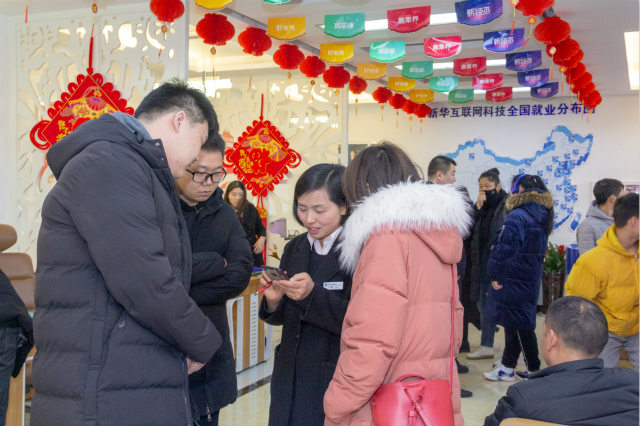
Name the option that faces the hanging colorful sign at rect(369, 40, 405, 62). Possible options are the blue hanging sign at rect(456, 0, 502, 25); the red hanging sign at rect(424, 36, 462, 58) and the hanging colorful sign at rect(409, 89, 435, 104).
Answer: the hanging colorful sign at rect(409, 89, 435, 104)

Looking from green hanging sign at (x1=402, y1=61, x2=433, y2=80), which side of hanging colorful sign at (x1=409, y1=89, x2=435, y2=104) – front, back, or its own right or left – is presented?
front

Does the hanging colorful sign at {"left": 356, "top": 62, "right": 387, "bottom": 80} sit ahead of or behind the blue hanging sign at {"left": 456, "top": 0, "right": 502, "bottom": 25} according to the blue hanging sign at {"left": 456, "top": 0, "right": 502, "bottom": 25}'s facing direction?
behind

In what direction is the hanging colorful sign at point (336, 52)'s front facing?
toward the camera

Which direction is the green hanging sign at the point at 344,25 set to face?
toward the camera

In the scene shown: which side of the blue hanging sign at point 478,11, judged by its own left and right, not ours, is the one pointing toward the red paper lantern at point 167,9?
right

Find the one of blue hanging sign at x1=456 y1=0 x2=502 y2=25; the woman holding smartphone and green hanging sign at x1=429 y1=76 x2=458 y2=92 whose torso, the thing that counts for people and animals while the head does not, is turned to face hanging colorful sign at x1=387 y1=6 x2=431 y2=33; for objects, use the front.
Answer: the green hanging sign

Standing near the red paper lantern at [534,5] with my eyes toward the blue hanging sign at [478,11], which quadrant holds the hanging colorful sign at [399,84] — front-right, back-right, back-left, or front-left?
front-right

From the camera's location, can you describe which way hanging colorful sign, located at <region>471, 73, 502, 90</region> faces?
facing the viewer

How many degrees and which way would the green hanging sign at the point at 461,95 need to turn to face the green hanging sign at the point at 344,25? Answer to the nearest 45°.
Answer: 0° — it already faces it

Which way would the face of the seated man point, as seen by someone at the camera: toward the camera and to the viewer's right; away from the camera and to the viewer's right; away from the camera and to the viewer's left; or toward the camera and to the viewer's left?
away from the camera and to the viewer's left

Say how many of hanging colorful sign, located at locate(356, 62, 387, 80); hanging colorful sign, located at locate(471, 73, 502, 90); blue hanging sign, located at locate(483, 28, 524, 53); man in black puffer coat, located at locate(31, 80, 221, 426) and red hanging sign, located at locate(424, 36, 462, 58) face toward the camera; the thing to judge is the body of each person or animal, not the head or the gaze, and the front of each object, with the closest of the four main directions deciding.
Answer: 4

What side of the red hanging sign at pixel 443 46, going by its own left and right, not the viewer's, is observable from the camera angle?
front

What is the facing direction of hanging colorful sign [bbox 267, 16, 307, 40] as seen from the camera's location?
facing the viewer

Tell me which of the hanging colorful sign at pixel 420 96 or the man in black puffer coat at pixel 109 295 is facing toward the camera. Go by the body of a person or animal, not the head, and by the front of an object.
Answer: the hanging colorful sign

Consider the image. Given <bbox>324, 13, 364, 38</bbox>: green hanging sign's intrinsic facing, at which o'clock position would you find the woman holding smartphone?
The woman holding smartphone is roughly at 12 o'clock from the green hanging sign.

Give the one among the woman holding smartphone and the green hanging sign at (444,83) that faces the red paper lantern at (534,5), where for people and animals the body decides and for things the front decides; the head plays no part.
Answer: the green hanging sign
